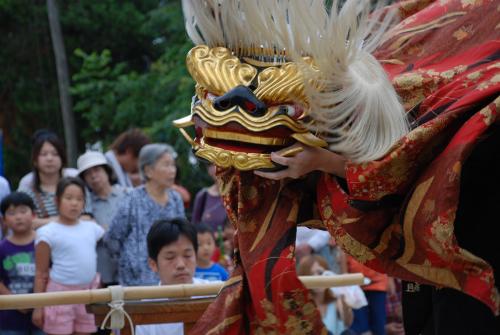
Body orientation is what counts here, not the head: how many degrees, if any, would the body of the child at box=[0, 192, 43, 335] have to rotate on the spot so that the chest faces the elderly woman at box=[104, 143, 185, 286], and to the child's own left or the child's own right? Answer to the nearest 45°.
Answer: approximately 90° to the child's own left

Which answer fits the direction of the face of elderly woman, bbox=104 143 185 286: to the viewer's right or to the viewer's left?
to the viewer's right

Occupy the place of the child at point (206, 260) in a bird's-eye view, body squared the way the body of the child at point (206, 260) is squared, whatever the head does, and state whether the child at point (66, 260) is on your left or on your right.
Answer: on your right

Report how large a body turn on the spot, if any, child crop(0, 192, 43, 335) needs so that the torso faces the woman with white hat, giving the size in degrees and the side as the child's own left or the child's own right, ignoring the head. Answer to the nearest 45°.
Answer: approximately 135° to the child's own left

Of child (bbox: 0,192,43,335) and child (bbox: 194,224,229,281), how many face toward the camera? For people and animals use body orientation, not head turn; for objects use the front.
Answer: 2
